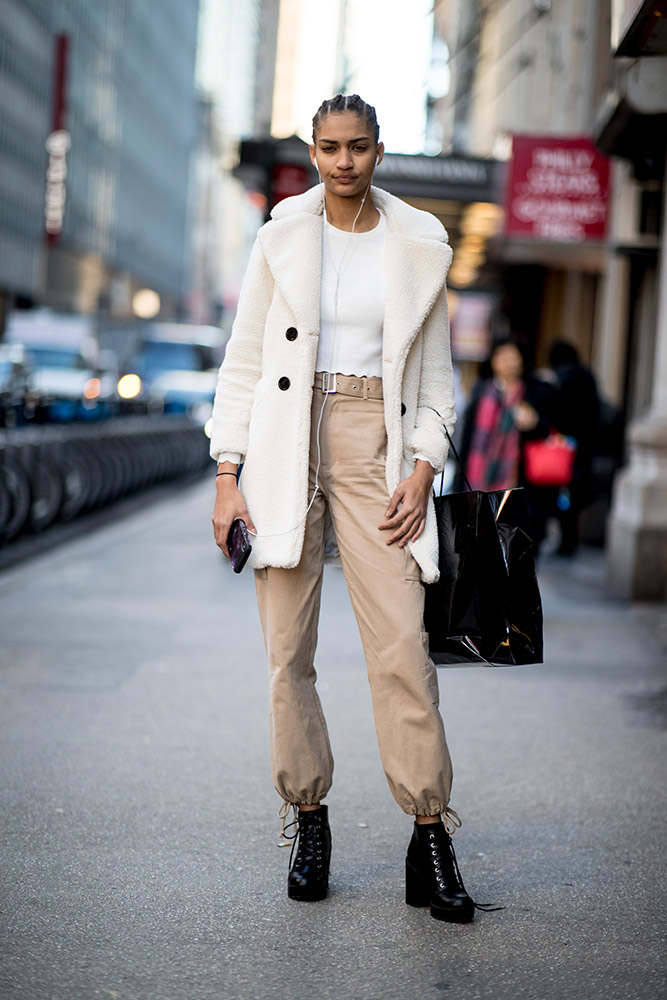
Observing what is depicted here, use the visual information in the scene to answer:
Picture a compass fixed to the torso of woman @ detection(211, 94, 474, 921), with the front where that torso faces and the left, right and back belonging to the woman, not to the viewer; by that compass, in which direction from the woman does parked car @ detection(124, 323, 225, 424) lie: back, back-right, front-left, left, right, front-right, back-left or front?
back

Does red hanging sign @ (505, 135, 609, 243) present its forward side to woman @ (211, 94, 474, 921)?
yes

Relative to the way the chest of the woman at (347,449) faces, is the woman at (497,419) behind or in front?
behind

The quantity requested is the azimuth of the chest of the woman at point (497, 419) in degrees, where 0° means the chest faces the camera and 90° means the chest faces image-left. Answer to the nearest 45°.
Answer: approximately 0°

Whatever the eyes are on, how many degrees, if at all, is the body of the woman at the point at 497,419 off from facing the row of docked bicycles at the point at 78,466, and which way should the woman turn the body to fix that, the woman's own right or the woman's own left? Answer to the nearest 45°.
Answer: approximately 135° to the woman's own right

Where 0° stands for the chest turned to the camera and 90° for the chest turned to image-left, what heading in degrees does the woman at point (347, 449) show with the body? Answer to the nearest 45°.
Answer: approximately 0°
